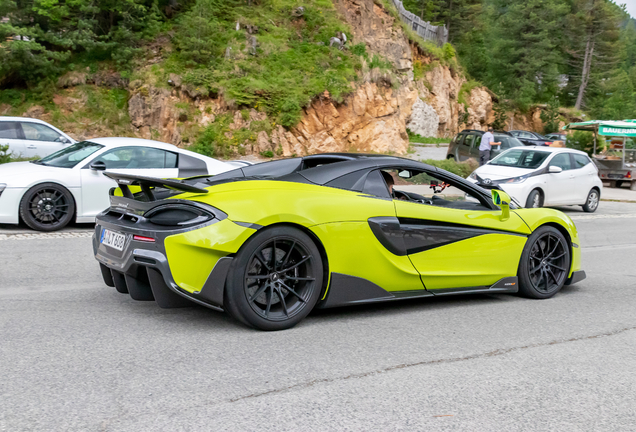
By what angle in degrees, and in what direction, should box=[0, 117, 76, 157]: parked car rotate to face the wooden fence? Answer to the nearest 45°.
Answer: approximately 45° to its left

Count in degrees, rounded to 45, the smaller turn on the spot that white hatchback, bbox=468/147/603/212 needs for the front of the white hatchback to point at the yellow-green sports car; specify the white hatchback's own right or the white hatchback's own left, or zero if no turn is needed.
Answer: approximately 45° to the white hatchback's own left

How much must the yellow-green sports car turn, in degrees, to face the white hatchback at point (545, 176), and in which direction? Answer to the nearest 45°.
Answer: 0° — it already faces it

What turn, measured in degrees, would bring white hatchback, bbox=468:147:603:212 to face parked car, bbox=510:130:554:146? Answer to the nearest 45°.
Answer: approximately 135° to its right

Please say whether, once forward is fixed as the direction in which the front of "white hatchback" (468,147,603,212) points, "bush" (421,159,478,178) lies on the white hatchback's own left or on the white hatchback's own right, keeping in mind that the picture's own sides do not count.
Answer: on the white hatchback's own right

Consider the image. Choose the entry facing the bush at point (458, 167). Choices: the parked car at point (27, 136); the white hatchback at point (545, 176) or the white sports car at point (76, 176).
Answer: the parked car

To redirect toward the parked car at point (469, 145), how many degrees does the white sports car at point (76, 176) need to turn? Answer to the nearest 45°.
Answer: approximately 135° to its right

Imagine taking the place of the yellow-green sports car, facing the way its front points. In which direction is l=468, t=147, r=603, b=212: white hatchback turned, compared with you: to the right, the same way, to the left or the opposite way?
the opposite way

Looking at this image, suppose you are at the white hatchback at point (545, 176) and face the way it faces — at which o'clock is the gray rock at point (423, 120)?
The gray rock is roughly at 4 o'clock from the white hatchback.

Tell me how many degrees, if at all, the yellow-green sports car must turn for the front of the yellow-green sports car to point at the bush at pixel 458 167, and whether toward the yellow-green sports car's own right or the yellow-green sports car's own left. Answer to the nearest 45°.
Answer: approximately 45° to the yellow-green sports car's own left

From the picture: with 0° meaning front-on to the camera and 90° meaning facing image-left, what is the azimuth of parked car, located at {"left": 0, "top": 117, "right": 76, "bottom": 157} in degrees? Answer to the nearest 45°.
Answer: approximately 270°

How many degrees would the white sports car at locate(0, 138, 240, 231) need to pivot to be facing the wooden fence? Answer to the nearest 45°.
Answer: approximately 135° to its right

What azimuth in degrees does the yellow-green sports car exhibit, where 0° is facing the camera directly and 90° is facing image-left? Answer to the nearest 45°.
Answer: approximately 225°
